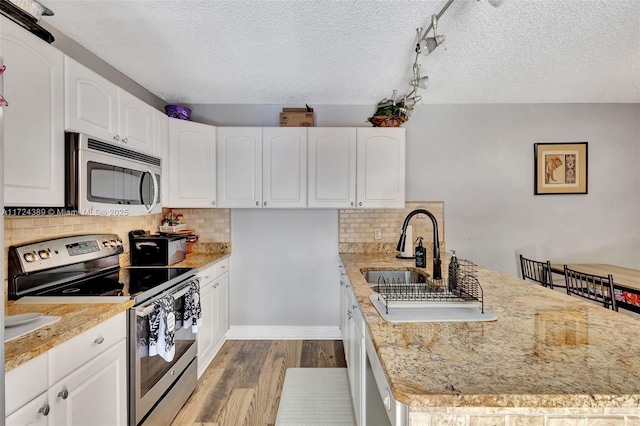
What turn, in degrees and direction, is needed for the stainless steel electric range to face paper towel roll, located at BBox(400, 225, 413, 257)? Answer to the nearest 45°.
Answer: approximately 45° to its left

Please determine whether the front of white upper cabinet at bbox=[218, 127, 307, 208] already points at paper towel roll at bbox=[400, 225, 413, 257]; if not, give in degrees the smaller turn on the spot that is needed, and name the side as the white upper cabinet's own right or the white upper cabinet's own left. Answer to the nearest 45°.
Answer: approximately 90° to the white upper cabinet's own left

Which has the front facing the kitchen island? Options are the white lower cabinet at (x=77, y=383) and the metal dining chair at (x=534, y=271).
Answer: the white lower cabinet

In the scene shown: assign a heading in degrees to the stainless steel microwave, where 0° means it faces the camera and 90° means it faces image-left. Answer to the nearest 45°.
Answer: approximately 315°

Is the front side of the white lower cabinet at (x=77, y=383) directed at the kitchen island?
yes

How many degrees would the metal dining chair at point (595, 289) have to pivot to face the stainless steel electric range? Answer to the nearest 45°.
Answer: approximately 180°

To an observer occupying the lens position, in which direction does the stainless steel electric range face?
facing the viewer and to the right of the viewer

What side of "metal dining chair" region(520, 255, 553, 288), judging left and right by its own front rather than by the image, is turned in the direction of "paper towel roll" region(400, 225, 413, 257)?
back

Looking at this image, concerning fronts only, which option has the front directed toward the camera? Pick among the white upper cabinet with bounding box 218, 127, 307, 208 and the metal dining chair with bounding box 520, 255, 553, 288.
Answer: the white upper cabinet

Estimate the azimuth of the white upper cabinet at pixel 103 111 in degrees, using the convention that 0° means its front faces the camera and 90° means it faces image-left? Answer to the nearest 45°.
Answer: approximately 315°

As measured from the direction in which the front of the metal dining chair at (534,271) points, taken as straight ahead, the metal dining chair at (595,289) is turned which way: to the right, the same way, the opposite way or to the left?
the same way

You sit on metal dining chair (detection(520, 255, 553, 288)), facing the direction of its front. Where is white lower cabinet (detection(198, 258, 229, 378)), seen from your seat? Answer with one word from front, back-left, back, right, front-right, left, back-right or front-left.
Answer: back

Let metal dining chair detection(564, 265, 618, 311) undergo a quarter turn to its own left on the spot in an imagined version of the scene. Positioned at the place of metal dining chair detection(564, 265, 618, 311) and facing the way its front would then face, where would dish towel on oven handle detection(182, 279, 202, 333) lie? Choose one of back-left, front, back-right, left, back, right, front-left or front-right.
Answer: left

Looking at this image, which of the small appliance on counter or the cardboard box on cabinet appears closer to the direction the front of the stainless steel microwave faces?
the cardboard box on cabinet

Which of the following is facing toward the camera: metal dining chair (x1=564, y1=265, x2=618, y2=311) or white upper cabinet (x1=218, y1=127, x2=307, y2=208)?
the white upper cabinet

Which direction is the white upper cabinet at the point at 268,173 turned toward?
toward the camera

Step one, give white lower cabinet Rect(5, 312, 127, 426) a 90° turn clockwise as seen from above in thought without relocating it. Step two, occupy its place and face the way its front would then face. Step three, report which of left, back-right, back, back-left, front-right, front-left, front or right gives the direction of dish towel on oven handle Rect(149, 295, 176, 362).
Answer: back

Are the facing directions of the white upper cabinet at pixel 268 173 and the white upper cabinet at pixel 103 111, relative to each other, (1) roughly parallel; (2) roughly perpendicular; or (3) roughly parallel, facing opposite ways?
roughly perpendicular
